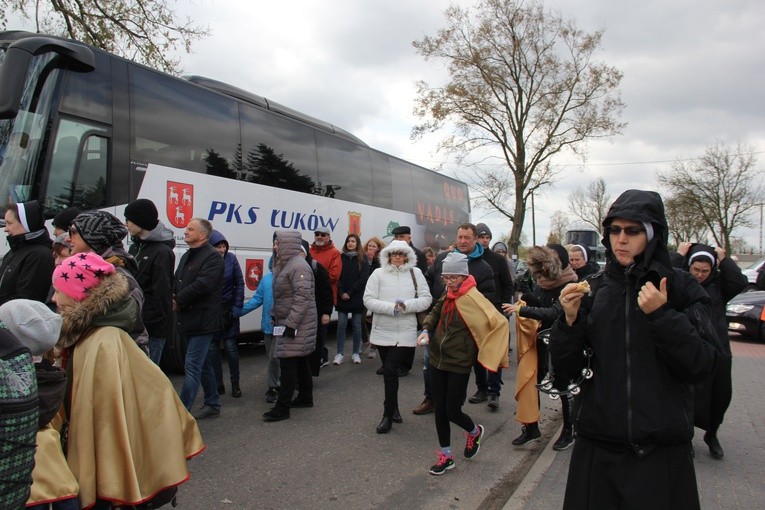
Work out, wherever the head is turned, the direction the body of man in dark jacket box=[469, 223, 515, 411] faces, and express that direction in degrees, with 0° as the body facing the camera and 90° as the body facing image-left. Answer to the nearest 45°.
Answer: approximately 45°

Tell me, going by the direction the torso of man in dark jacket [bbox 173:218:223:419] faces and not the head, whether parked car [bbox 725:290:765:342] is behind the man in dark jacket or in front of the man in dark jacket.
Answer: behind

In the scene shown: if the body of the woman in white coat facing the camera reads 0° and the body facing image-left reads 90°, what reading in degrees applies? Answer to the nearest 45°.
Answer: approximately 0°

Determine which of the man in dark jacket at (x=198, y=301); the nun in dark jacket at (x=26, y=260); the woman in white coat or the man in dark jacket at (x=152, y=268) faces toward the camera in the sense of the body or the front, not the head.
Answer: the woman in white coat

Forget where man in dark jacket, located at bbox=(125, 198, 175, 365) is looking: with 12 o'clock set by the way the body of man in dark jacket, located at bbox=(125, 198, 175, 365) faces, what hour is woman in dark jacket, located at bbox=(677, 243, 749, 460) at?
woman in dark jacket, located at bbox=(677, 243, 749, 460) is roughly at 7 o'clock from man in dark jacket, located at bbox=(125, 198, 175, 365).

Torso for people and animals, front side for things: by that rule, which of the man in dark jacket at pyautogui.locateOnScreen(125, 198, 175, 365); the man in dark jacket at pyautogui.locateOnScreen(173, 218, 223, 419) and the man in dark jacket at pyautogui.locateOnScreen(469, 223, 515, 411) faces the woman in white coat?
the man in dark jacket at pyautogui.locateOnScreen(469, 223, 515, 411)

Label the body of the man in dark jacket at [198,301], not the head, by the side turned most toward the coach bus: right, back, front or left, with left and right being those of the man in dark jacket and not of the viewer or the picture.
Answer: right

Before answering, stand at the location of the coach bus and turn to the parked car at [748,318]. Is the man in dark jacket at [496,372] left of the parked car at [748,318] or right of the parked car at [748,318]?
right

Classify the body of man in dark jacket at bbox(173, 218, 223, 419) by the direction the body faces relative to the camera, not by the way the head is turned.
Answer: to the viewer's left
